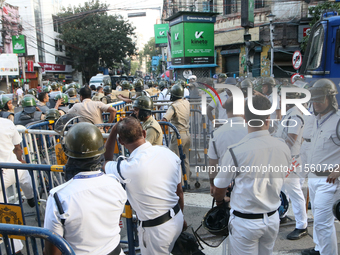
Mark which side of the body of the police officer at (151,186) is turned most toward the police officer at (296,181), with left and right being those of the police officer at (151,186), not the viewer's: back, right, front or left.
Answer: right

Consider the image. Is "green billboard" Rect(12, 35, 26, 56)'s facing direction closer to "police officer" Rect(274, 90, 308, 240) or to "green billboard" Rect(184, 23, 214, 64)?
the police officer

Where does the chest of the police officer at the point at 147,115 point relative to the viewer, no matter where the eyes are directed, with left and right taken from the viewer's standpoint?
facing to the left of the viewer

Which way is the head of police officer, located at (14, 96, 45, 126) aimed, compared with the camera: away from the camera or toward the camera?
away from the camera

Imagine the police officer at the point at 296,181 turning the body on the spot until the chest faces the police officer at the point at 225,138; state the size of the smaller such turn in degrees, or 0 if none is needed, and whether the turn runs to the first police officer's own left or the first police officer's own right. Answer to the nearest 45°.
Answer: approximately 45° to the first police officer's own left

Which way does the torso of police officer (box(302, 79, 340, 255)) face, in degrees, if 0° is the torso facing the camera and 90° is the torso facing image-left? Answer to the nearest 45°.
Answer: approximately 45°

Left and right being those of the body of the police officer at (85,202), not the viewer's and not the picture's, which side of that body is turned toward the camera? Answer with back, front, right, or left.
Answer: back

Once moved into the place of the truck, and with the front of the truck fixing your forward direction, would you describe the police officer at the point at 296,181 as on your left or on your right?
on your left
